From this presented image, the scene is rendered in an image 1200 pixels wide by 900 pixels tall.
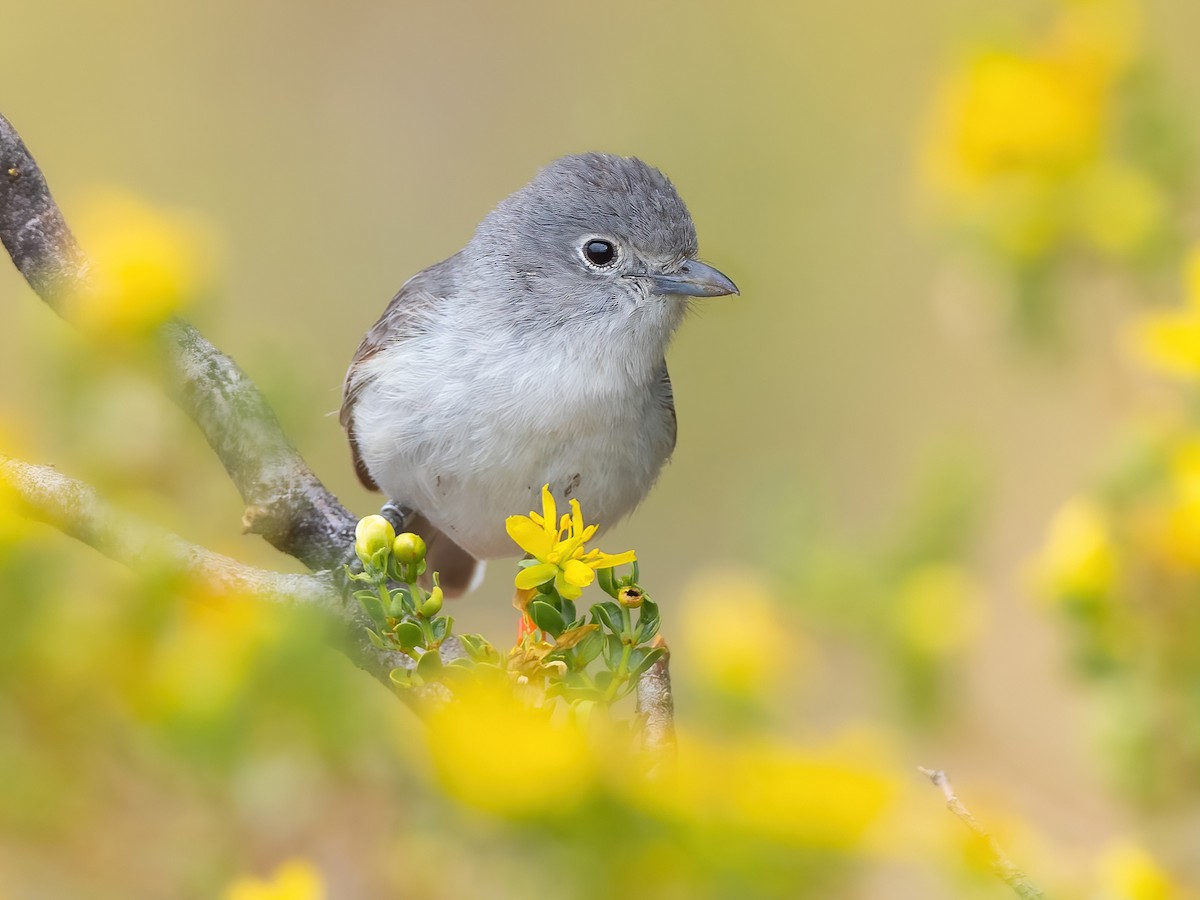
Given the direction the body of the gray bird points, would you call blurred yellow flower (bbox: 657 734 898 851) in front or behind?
in front

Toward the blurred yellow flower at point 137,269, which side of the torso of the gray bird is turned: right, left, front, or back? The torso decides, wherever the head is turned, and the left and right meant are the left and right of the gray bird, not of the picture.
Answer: right

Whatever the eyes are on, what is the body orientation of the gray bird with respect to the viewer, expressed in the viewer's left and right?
facing the viewer and to the right of the viewer
